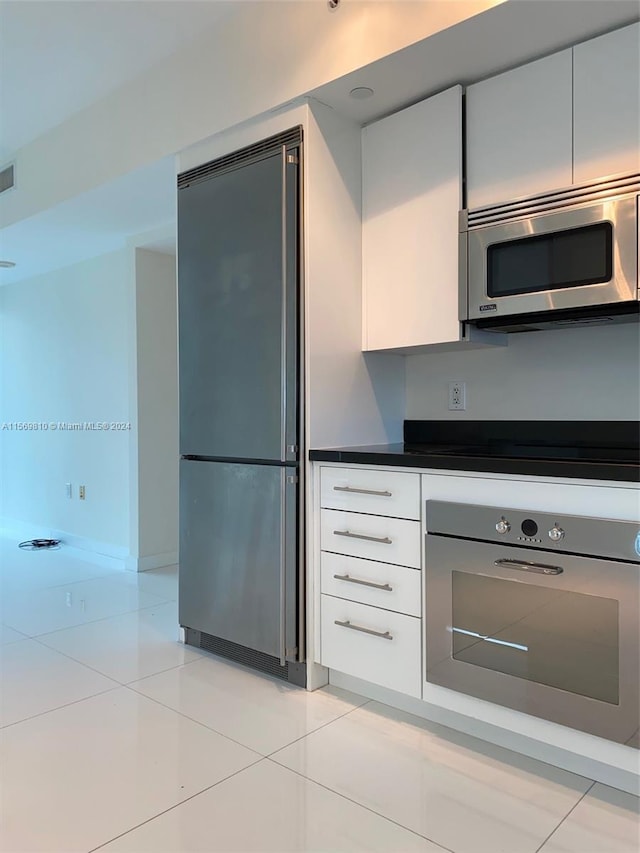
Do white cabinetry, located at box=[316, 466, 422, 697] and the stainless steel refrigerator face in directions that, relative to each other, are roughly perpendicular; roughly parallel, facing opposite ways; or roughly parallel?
roughly parallel

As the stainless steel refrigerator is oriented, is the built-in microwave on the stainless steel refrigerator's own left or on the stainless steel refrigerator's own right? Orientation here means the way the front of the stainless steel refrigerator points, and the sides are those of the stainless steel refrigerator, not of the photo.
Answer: on the stainless steel refrigerator's own left

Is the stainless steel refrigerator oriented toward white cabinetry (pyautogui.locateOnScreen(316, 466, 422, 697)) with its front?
no

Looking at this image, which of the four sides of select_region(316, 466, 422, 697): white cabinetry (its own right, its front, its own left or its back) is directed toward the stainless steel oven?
left

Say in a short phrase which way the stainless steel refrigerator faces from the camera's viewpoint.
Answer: facing the viewer and to the left of the viewer

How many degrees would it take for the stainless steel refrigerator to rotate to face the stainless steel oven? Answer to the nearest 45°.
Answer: approximately 90° to its left

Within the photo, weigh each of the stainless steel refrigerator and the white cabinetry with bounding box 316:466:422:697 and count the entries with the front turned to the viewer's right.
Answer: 0

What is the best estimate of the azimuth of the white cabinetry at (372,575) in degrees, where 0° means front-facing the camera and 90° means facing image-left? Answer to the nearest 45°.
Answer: approximately 45°

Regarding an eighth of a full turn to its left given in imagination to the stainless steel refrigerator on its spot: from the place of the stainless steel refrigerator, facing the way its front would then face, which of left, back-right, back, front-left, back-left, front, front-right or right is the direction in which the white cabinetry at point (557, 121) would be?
front-left
